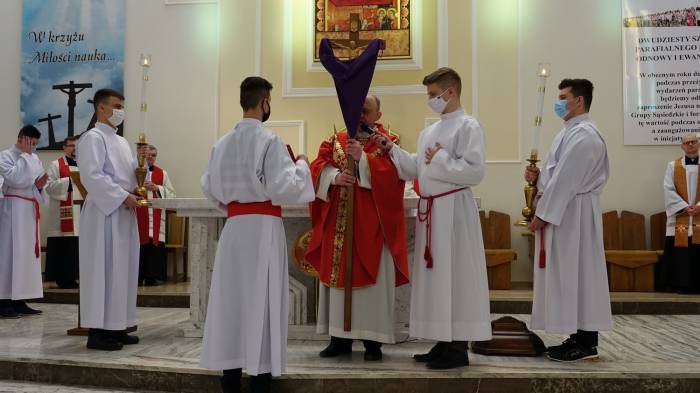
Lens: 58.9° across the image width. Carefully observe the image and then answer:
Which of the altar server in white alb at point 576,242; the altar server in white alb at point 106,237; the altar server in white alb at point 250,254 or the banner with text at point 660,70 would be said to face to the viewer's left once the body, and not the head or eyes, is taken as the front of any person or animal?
the altar server in white alb at point 576,242

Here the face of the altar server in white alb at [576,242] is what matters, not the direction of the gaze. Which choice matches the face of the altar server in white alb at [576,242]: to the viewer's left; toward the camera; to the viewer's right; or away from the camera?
to the viewer's left

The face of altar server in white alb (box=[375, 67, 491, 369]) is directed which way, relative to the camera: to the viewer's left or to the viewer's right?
to the viewer's left

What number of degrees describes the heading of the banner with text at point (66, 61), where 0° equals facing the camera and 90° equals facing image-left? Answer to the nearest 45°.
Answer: approximately 0°

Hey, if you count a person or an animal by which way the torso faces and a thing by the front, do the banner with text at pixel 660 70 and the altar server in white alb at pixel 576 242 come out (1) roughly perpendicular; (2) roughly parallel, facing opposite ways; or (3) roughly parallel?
roughly perpendicular

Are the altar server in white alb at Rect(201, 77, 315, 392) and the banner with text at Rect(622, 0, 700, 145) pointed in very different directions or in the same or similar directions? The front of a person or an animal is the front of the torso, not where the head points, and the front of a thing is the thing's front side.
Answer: very different directions

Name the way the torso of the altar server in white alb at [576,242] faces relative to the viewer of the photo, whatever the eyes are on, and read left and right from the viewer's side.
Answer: facing to the left of the viewer

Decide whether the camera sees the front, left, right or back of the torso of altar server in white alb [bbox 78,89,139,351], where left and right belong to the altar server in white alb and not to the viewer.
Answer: right

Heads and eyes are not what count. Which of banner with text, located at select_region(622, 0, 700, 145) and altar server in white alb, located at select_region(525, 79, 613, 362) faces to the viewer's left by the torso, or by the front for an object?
the altar server in white alb

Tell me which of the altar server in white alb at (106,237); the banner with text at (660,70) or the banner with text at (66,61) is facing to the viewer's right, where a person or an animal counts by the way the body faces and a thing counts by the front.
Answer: the altar server in white alb

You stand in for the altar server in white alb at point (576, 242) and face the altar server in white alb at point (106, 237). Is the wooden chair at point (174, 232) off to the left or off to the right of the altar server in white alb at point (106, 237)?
right

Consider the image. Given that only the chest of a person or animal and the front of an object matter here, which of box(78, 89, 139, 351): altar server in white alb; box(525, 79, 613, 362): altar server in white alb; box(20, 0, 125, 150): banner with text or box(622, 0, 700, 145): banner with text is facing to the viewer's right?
box(78, 89, 139, 351): altar server in white alb

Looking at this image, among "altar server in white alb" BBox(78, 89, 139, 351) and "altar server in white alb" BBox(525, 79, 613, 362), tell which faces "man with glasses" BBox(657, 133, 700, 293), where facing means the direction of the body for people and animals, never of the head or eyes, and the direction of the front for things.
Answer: "altar server in white alb" BBox(78, 89, 139, 351)

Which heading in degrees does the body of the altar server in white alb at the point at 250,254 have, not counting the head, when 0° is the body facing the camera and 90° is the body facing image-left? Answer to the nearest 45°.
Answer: approximately 225°

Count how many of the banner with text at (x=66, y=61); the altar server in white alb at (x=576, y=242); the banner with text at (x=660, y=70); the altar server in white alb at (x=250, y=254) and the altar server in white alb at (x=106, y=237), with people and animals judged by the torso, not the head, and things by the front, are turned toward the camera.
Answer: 2

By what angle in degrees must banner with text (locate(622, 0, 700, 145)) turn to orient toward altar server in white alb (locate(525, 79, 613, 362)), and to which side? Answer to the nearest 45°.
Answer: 0° — it already faces them
